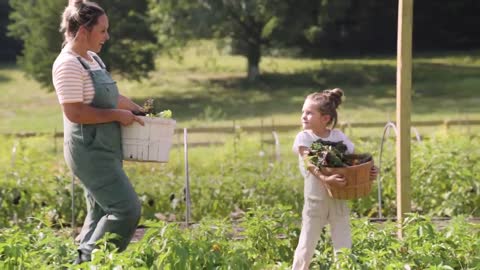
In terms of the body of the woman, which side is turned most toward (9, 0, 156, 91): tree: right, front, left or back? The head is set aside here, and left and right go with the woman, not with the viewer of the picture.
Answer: left

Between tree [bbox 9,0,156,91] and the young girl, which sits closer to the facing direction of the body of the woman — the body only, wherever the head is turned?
the young girl

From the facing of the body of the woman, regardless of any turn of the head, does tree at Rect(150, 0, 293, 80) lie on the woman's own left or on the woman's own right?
on the woman's own left

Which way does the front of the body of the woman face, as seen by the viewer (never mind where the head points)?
to the viewer's right

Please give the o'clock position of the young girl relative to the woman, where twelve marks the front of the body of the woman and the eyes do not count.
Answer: The young girl is roughly at 12 o'clock from the woman.

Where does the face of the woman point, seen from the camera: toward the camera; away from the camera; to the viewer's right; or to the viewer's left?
to the viewer's right
